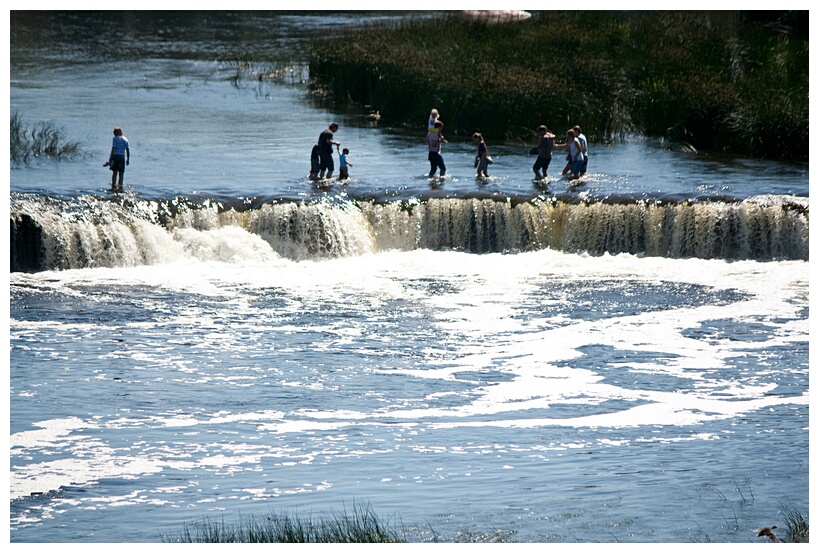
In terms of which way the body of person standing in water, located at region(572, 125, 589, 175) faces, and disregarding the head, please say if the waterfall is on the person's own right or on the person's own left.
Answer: on the person's own left

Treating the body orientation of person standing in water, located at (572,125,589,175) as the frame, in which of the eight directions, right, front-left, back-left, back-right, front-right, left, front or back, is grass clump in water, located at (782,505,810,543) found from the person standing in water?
left

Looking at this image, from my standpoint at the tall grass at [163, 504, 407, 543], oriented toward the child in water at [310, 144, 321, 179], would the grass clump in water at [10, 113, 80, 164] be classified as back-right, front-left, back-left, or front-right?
front-left
